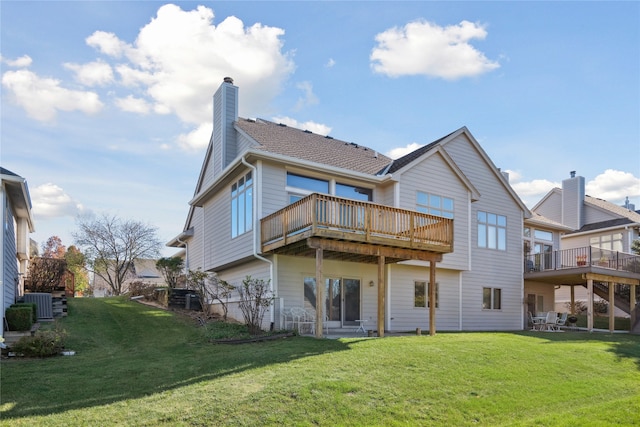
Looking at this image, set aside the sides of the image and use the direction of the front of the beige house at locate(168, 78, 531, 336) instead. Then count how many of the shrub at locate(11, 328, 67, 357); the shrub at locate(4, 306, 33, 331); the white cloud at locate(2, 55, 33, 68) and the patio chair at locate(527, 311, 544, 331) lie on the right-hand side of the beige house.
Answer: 1

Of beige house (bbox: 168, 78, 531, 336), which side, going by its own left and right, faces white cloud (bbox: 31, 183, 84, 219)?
front

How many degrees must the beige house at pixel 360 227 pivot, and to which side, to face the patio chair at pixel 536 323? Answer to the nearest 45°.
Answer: approximately 90° to its right

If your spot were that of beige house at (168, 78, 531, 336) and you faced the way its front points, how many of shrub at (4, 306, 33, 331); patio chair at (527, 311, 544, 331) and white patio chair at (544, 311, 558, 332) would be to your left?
1

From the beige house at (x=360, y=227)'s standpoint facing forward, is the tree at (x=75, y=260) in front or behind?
in front

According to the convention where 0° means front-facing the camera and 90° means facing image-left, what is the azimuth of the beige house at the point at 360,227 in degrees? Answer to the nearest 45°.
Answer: approximately 135°
